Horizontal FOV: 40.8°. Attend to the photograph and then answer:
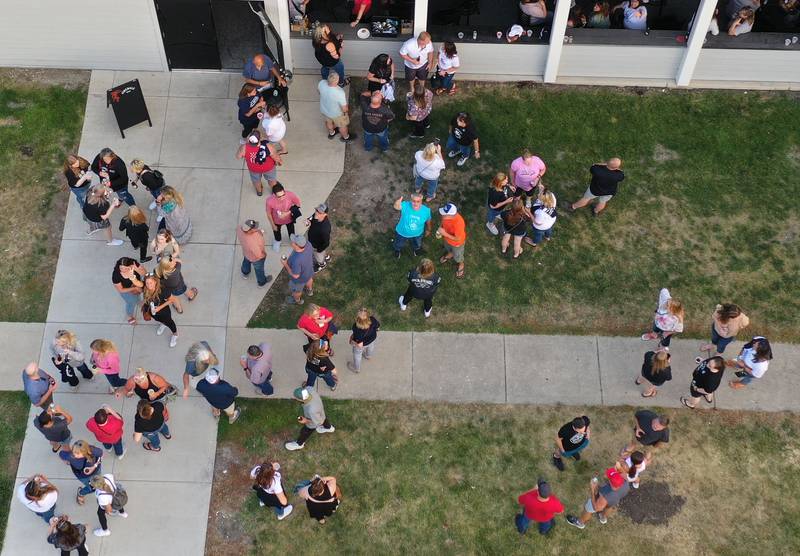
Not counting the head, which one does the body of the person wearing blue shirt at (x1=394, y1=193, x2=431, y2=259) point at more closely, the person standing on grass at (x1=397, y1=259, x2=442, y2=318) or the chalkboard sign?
the person standing on grass

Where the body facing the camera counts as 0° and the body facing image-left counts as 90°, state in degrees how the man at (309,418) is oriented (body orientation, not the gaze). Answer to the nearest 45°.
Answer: approximately 90°

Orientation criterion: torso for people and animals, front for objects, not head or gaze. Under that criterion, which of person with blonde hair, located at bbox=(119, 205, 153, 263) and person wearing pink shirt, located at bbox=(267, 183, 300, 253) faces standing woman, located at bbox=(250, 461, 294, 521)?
the person wearing pink shirt

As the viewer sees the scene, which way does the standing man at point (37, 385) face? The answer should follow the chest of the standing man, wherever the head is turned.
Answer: to the viewer's right

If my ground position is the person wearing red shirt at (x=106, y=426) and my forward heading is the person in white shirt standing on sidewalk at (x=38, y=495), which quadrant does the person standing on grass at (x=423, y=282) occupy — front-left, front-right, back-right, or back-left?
back-left

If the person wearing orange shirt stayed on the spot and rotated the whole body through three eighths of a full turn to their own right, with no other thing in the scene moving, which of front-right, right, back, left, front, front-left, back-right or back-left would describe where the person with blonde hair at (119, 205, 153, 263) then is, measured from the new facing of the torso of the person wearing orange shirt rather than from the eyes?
left

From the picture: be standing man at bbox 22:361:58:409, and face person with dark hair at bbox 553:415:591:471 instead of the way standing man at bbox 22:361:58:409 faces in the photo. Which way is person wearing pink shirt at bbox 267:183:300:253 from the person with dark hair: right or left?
left

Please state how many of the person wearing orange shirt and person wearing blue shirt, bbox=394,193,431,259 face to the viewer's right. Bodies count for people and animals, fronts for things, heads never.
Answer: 0

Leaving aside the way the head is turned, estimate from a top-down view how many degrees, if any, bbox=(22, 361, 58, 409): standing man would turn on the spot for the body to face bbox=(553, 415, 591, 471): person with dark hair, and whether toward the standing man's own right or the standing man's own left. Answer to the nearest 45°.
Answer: approximately 45° to the standing man's own right

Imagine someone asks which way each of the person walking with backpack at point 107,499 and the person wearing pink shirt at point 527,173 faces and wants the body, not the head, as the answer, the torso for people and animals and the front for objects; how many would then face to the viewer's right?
0
